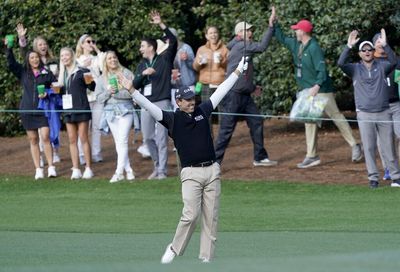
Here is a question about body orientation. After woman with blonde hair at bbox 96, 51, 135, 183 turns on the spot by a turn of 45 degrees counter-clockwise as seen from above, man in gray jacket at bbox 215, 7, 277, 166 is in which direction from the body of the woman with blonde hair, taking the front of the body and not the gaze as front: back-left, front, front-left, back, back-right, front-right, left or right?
front-left

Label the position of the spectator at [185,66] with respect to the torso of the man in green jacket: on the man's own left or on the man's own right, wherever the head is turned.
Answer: on the man's own right

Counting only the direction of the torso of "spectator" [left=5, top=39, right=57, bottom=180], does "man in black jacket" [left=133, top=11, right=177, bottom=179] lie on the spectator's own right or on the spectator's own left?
on the spectator's own left

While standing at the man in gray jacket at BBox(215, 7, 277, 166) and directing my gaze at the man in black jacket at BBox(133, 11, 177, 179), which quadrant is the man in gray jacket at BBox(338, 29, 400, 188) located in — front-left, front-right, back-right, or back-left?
back-left

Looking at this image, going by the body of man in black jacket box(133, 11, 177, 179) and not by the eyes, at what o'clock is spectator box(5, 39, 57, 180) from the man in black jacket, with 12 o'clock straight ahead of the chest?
The spectator is roughly at 2 o'clock from the man in black jacket.

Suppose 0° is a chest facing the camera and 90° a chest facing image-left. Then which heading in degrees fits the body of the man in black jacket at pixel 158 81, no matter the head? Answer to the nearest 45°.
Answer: approximately 45°

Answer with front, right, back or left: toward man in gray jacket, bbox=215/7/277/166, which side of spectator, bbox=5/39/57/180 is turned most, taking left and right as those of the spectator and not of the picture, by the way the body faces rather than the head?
left

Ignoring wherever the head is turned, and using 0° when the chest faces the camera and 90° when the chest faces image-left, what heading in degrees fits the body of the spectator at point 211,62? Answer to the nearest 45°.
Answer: approximately 0°
